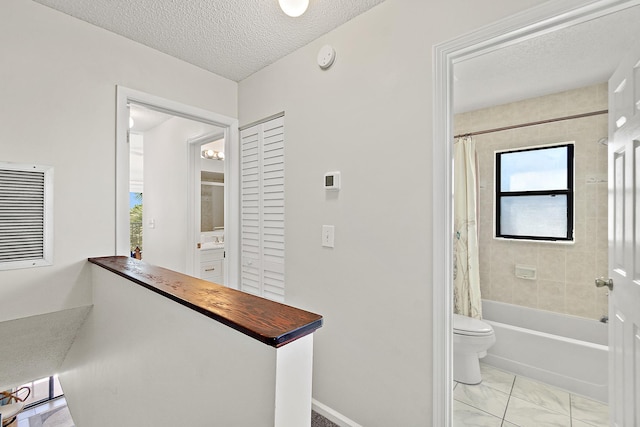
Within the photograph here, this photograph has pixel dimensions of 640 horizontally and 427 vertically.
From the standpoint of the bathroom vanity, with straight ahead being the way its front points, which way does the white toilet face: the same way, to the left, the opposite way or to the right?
to the left

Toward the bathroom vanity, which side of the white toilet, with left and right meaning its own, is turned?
back

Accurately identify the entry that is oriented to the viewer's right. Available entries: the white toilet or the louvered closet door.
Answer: the white toilet

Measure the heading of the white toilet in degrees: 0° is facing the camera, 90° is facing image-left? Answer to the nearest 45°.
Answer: approximately 270°

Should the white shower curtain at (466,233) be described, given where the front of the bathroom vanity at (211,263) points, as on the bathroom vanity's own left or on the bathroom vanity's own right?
on the bathroom vanity's own left

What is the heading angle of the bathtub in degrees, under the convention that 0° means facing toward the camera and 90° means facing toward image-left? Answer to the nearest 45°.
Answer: approximately 45°
